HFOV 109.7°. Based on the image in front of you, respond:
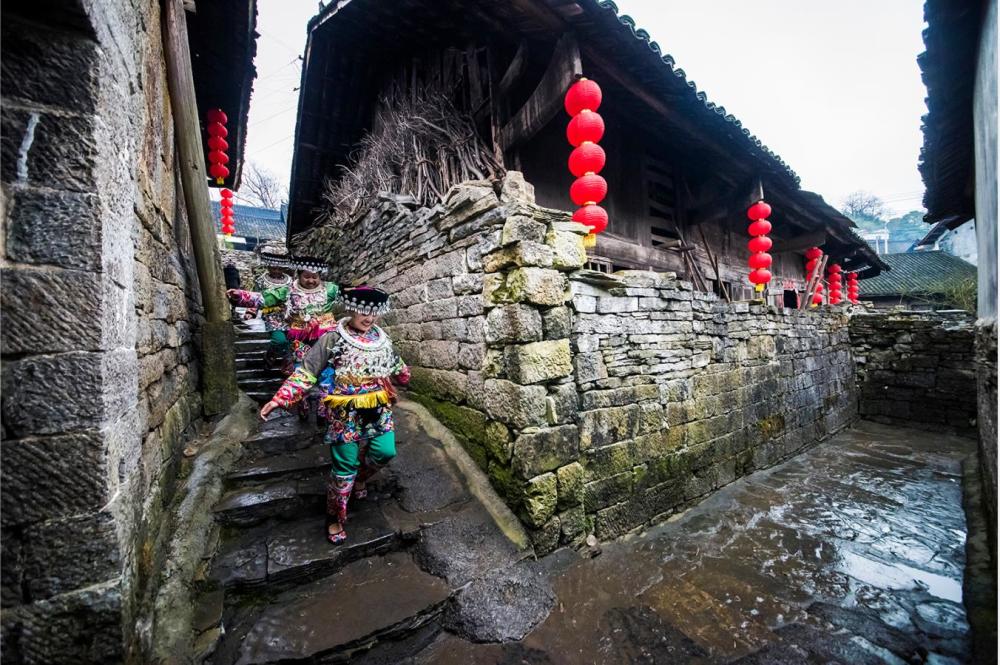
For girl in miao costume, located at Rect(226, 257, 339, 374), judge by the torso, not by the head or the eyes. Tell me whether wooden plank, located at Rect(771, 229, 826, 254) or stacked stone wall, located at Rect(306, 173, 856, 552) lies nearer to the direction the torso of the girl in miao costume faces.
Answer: the stacked stone wall

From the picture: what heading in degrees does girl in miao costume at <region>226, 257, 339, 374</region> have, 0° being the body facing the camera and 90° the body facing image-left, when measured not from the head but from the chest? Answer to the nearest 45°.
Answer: approximately 0°

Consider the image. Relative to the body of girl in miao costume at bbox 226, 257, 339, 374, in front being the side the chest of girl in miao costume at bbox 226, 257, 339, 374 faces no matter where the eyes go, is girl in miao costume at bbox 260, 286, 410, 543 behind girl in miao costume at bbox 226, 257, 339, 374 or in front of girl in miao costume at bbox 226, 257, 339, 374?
in front

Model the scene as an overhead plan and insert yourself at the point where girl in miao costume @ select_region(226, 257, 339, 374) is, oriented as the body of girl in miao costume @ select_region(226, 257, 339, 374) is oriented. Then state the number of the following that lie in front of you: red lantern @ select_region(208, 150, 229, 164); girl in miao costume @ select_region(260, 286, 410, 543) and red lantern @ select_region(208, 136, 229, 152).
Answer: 1

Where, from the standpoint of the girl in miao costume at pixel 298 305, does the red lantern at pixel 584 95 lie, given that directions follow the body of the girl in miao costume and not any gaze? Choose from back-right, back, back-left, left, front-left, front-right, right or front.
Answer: front-left

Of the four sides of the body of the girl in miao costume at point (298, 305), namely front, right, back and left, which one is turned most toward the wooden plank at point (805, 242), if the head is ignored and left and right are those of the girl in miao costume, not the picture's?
left

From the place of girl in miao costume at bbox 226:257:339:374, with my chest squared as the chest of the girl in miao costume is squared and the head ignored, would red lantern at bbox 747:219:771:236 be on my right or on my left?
on my left

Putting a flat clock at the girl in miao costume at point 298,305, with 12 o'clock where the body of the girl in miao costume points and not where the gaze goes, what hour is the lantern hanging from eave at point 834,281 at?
The lantern hanging from eave is roughly at 9 o'clock from the girl in miao costume.

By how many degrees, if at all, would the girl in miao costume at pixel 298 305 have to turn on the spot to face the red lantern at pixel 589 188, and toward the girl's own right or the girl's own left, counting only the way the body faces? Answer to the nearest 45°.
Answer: approximately 45° to the girl's own left

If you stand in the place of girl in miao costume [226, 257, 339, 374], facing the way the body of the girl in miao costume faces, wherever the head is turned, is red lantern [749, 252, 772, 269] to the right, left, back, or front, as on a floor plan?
left

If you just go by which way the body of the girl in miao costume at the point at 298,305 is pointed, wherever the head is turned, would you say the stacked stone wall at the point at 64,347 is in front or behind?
in front
